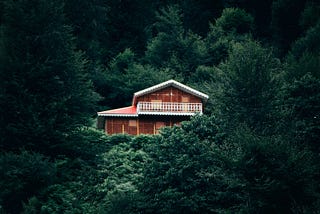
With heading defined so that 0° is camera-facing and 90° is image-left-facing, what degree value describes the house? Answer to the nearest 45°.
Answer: approximately 0°
